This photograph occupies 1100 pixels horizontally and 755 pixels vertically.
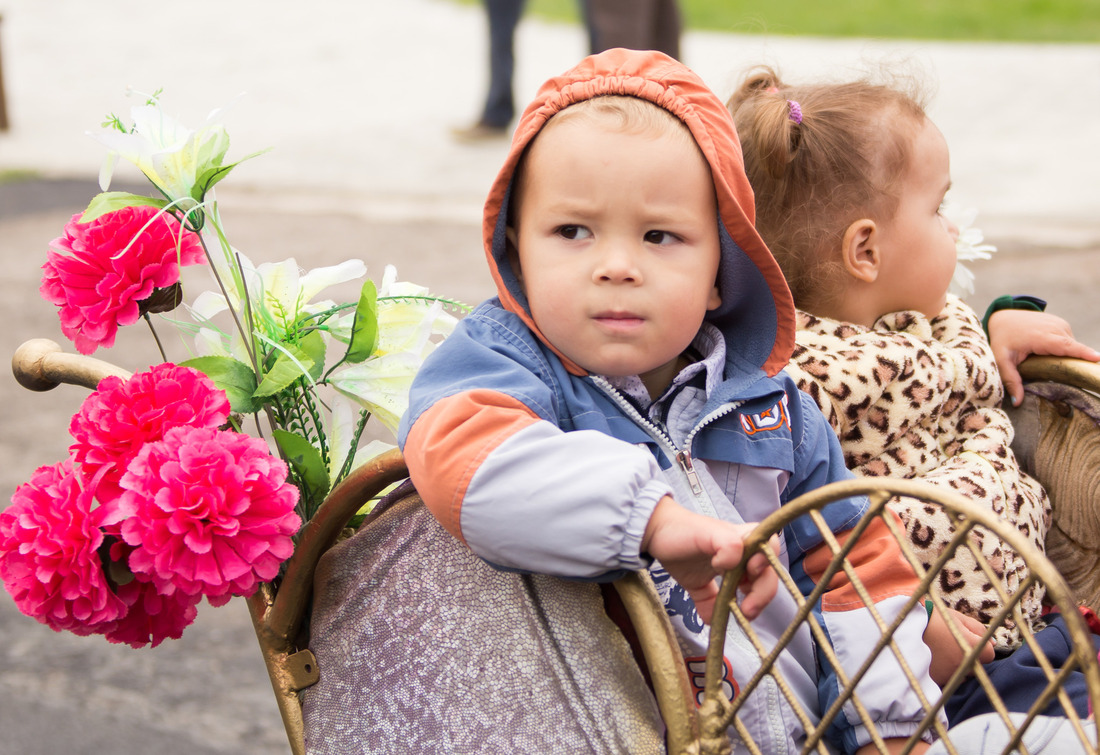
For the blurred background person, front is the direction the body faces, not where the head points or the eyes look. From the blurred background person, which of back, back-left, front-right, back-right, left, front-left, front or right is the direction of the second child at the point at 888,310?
left

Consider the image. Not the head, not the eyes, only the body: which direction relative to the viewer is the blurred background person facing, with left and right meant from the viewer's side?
facing to the left of the viewer

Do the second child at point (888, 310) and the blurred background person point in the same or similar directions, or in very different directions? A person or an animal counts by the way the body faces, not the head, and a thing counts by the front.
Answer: very different directions

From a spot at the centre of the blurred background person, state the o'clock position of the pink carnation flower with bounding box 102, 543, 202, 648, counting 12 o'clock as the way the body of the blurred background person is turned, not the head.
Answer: The pink carnation flower is roughly at 9 o'clock from the blurred background person.

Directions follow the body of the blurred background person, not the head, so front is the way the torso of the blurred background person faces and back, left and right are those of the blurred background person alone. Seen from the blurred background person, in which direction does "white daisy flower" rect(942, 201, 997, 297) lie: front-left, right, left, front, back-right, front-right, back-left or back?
left

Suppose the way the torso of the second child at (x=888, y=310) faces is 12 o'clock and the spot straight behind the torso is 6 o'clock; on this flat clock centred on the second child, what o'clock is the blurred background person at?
The blurred background person is roughly at 8 o'clock from the second child.

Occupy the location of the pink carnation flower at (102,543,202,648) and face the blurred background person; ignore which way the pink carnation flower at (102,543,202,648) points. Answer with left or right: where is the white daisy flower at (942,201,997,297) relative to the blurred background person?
right

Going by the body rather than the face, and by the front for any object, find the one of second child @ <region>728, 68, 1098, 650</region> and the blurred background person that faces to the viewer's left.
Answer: the blurred background person

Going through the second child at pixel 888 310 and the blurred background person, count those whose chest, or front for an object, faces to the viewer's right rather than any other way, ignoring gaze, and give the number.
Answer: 1

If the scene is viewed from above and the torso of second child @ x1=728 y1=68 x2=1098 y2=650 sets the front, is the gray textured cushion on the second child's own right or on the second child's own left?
on the second child's own right

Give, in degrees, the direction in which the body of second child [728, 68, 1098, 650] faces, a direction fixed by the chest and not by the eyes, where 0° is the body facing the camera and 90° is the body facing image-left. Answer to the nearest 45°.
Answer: approximately 270°

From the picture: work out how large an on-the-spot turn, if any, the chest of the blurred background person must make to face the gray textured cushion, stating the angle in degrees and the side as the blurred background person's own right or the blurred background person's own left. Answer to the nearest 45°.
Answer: approximately 90° to the blurred background person's own left
